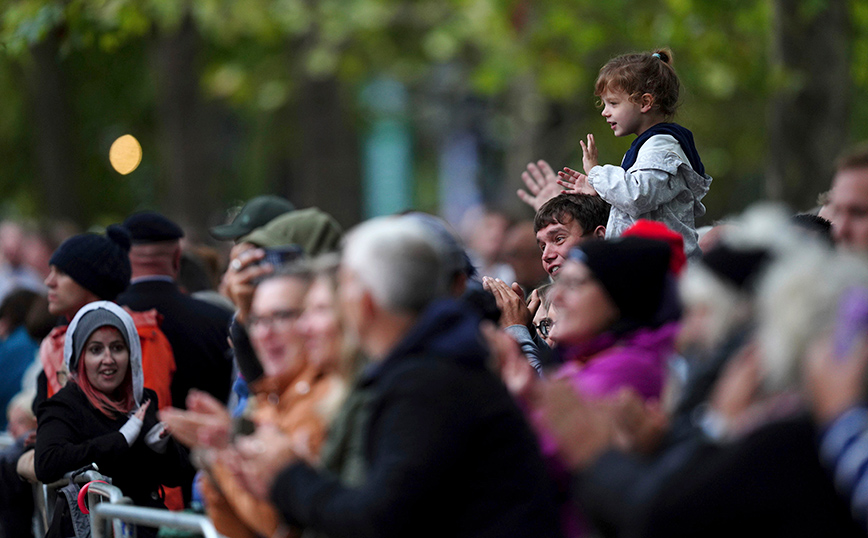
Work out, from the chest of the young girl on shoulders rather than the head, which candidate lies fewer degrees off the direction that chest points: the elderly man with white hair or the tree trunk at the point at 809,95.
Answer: the elderly man with white hair

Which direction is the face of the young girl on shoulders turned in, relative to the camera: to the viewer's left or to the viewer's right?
to the viewer's left

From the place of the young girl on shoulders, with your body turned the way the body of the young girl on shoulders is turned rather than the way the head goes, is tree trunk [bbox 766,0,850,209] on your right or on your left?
on your right

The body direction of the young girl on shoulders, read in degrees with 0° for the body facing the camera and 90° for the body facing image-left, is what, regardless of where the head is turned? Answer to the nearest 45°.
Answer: approximately 90°

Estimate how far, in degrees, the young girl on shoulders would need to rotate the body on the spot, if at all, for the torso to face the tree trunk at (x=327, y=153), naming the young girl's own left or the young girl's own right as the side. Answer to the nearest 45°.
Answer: approximately 90° to the young girl's own right

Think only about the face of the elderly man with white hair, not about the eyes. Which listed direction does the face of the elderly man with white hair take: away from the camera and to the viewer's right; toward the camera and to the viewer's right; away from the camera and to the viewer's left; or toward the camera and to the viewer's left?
away from the camera and to the viewer's left

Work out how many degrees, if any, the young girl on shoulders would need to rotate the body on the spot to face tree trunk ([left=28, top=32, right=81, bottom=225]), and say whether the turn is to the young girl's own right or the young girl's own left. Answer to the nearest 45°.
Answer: approximately 45° to the young girl's own right
